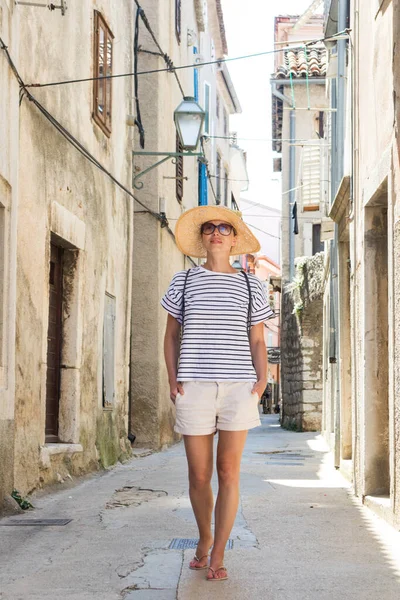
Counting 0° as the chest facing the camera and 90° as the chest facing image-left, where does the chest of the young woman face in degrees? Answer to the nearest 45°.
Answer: approximately 0°

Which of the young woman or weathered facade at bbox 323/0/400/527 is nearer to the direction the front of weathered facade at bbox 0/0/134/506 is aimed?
the weathered facade

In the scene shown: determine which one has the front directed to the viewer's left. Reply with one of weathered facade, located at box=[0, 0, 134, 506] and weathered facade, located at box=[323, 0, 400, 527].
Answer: weathered facade, located at box=[323, 0, 400, 527]

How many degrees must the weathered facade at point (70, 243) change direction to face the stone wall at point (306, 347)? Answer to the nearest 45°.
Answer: approximately 90° to its left

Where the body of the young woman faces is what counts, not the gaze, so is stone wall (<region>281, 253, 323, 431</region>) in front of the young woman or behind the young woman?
behind

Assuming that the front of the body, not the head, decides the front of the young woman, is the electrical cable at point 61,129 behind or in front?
behind

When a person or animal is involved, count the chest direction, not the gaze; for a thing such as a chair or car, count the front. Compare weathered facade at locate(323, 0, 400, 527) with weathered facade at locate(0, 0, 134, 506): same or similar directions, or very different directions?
very different directions

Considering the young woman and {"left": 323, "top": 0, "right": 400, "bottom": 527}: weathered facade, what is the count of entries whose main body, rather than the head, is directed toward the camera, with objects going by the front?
1

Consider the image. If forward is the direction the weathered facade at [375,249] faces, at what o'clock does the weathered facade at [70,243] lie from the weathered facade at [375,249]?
the weathered facade at [70,243] is roughly at 1 o'clock from the weathered facade at [375,249].

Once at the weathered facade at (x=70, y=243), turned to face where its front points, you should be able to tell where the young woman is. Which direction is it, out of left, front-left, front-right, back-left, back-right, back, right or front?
front-right

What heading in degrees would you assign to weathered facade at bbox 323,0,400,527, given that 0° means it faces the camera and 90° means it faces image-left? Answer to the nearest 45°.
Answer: approximately 90°

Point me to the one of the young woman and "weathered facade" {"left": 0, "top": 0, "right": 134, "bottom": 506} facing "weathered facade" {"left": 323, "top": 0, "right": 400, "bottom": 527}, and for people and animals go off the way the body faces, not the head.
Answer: "weathered facade" {"left": 0, "top": 0, "right": 134, "bottom": 506}

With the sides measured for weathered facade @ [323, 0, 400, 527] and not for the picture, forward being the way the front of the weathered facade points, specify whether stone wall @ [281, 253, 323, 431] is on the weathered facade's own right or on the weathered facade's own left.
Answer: on the weathered facade's own right
